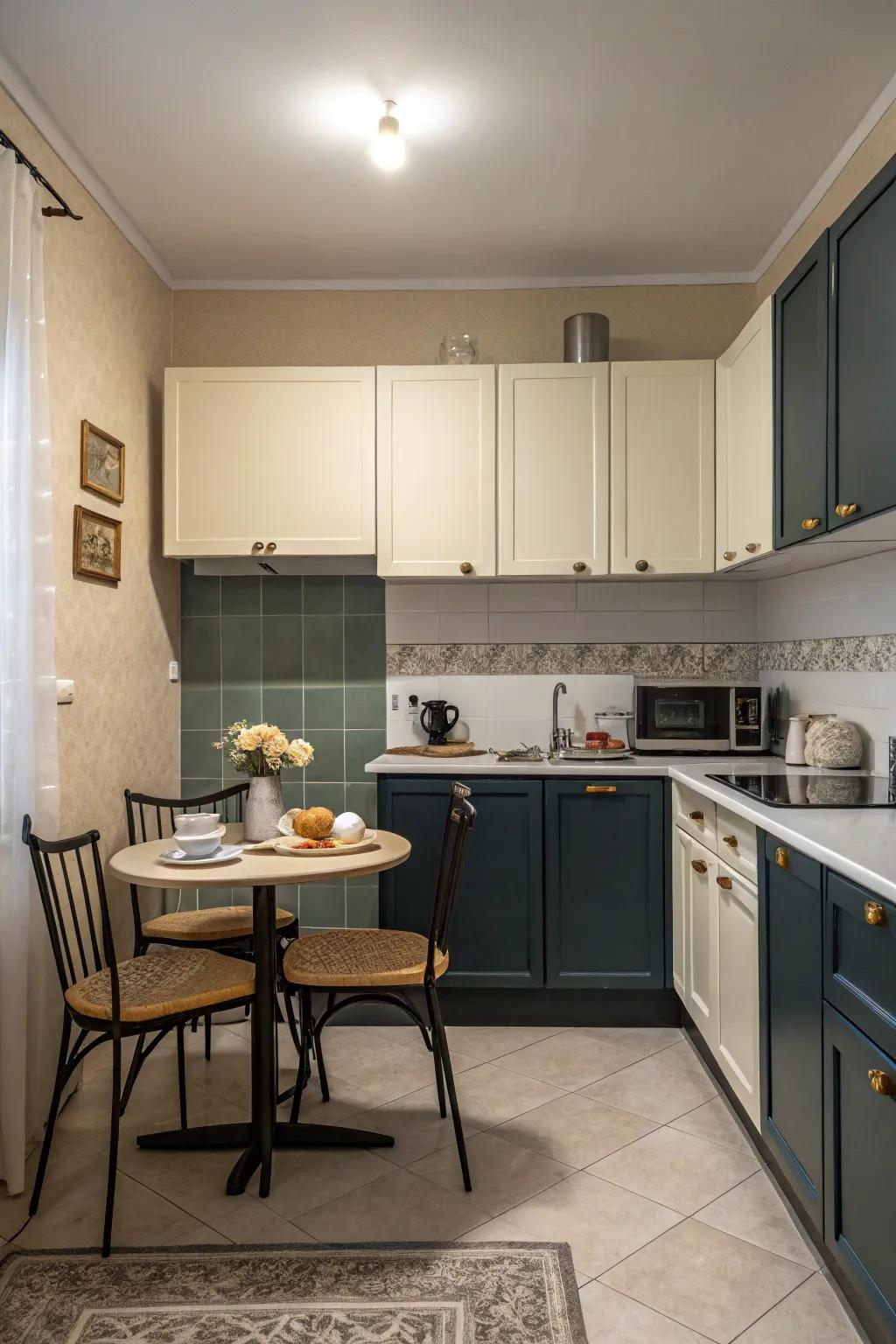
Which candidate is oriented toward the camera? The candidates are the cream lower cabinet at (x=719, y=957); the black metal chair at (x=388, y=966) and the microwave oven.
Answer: the microwave oven

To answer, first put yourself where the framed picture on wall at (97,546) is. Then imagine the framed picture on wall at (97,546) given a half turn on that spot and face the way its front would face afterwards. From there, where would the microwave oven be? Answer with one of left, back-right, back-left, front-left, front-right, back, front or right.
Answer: back-right

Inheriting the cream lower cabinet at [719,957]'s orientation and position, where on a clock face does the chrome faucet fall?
The chrome faucet is roughly at 2 o'clock from the cream lower cabinet.

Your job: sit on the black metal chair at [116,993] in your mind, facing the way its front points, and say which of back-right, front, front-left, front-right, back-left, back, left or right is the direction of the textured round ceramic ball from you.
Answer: front-right

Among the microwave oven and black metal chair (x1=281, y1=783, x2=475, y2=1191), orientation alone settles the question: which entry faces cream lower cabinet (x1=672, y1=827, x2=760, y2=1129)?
the microwave oven

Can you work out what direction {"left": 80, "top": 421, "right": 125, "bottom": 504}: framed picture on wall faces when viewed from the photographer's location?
facing the viewer and to the right of the viewer

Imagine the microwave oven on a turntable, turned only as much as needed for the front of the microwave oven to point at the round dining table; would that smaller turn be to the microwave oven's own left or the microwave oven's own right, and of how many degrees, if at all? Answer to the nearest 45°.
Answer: approximately 45° to the microwave oven's own right

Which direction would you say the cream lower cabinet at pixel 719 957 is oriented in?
to the viewer's left

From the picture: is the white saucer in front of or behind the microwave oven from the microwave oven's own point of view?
in front

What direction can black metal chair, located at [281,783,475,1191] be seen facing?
to the viewer's left

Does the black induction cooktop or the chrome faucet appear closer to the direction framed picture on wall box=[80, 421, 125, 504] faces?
the black induction cooktop
